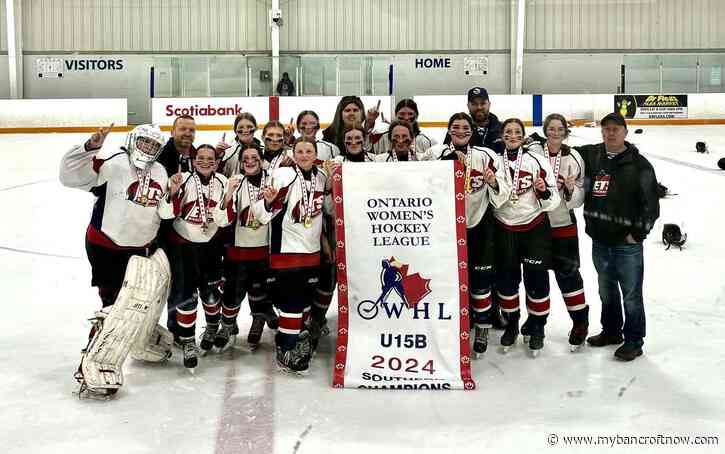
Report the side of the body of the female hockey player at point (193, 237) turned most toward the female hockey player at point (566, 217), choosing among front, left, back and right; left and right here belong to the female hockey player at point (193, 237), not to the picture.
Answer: left

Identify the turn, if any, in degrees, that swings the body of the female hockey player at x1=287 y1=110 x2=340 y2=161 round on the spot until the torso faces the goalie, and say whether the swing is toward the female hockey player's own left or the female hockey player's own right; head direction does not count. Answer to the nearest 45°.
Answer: approximately 45° to the female hockey player's own right

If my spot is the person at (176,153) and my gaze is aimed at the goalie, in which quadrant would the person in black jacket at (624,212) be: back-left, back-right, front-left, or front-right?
back-left

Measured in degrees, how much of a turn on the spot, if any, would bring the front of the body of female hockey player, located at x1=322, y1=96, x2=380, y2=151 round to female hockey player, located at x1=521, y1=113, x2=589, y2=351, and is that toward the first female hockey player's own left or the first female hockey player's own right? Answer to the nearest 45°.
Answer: approximately 90° to the first female hockey player's own left

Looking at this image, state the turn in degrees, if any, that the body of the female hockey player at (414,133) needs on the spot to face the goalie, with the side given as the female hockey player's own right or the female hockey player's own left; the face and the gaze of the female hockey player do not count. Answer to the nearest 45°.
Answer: approximately 45° to the female hockey player's own right

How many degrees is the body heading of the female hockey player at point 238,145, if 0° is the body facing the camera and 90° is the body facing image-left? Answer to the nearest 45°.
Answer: approximately 0°

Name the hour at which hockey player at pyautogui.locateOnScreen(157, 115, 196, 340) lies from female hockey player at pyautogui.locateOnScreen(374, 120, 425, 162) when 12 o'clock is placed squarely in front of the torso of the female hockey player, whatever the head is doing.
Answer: The hockey player is roughly at 3 o'clock from the female hockey player.

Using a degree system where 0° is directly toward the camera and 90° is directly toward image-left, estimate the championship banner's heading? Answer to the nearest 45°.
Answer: approximately 0°
